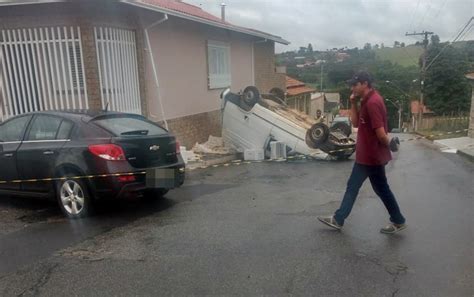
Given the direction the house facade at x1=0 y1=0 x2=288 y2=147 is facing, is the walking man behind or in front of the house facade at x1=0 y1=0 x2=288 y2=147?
in front

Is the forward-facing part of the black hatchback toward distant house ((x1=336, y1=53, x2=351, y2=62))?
no

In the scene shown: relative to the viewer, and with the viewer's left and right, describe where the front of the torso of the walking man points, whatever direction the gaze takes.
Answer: facing to the left of the viewer

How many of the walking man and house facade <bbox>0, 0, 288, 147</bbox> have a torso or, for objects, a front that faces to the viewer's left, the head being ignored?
1

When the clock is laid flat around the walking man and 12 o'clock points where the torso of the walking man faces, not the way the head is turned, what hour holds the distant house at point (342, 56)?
The distant house is roughly at 3 o'clock from the walking man.

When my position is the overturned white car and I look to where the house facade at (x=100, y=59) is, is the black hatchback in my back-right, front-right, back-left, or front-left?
front-left

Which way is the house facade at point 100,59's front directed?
toward the camera

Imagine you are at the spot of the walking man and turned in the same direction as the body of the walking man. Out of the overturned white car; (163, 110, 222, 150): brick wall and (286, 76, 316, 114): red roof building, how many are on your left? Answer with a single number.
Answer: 0

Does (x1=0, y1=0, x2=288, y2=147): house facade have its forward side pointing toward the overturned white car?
no

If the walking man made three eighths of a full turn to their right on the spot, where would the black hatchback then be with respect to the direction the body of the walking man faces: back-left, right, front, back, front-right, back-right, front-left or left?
back-left

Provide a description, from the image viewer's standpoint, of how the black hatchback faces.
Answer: facing away from the viewer and to the left of the viewer

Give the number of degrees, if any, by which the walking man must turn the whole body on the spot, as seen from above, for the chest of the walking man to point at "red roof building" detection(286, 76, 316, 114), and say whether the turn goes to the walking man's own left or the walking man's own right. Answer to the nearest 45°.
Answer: approximately 90° to the walking man's own right

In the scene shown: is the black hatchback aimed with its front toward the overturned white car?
no

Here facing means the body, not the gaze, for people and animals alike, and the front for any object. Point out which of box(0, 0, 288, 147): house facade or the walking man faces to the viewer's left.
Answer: the walking man

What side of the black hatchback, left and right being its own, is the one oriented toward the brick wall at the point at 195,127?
right
